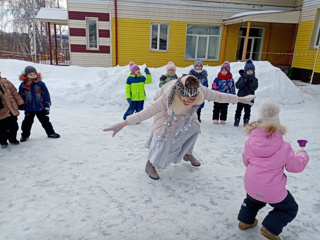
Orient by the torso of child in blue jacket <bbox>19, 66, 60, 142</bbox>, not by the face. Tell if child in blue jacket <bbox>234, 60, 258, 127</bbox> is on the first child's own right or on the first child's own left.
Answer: on the first child's own left

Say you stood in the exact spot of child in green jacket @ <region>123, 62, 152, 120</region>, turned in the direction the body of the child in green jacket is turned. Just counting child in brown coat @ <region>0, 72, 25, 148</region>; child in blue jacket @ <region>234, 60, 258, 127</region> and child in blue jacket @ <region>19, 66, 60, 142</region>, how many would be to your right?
2

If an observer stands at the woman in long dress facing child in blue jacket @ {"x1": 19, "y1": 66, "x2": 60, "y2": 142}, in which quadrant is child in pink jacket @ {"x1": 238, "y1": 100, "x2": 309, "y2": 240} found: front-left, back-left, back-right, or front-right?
back-left

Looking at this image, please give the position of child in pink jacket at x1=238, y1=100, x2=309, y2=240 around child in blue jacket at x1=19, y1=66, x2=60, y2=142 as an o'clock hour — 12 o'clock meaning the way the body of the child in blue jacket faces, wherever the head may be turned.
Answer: The child in pink jacket is roughly at 11 o'clock from the child in blue jacket.

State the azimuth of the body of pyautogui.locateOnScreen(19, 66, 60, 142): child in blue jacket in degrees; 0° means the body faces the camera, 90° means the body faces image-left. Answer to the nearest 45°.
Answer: approximately 0°

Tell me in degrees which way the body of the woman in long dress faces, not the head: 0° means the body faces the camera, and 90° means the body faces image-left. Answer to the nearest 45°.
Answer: approximately 315°

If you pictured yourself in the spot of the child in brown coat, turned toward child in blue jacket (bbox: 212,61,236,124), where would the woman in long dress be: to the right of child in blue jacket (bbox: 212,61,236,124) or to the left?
right

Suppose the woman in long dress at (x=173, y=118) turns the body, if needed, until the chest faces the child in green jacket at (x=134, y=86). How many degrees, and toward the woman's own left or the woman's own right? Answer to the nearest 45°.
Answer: approximately 135° to the woman's own left

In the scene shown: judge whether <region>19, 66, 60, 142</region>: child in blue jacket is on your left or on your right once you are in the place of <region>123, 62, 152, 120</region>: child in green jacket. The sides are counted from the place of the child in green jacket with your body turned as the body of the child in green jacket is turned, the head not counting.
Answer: on your right

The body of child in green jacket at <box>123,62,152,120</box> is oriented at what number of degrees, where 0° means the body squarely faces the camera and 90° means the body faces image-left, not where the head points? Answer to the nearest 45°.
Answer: approximately 315°

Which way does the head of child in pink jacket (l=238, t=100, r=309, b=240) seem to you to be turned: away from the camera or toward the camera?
away from the camera

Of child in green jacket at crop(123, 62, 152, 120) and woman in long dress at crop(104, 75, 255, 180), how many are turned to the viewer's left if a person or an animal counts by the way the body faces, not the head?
0

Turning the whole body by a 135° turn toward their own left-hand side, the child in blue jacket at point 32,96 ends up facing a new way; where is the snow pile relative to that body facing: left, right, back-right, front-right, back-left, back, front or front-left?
front
